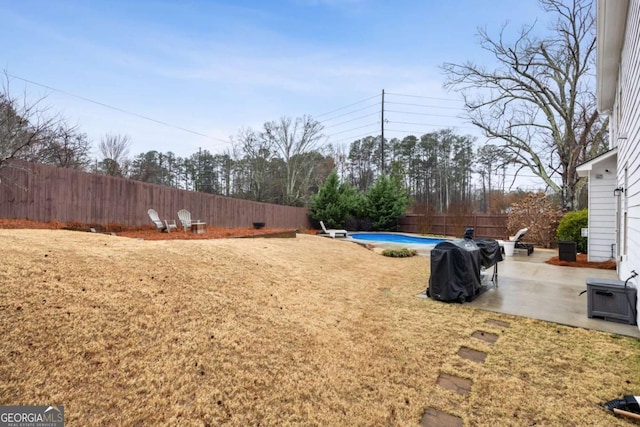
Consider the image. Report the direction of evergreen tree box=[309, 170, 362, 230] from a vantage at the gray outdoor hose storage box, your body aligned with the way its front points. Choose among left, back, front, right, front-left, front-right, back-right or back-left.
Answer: right

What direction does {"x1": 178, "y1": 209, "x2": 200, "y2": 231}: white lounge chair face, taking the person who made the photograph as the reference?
facing the viewer and to the right of the viewer

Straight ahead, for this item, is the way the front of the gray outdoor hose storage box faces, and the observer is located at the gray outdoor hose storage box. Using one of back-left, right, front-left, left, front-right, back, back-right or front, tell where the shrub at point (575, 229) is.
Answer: back-right

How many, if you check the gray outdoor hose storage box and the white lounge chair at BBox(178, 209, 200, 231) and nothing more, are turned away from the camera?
0

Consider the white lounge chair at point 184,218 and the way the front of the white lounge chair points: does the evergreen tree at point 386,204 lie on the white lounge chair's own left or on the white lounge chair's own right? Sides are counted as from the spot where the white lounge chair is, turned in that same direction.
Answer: on the white lounge chair's own left

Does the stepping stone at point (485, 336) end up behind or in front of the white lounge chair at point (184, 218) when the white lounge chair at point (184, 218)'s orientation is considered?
in front

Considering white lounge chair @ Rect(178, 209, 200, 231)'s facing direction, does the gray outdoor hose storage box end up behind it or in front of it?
in front

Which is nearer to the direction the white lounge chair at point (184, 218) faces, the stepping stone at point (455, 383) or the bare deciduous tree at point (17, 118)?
the stepping stone

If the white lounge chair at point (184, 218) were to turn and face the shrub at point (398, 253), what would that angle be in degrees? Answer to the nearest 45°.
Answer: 0° — it already faces it

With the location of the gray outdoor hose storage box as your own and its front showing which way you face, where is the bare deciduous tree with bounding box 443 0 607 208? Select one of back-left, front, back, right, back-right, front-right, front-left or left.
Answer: back-right

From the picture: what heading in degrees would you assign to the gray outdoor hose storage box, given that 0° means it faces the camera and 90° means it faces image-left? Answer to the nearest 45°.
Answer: approximately 45°
